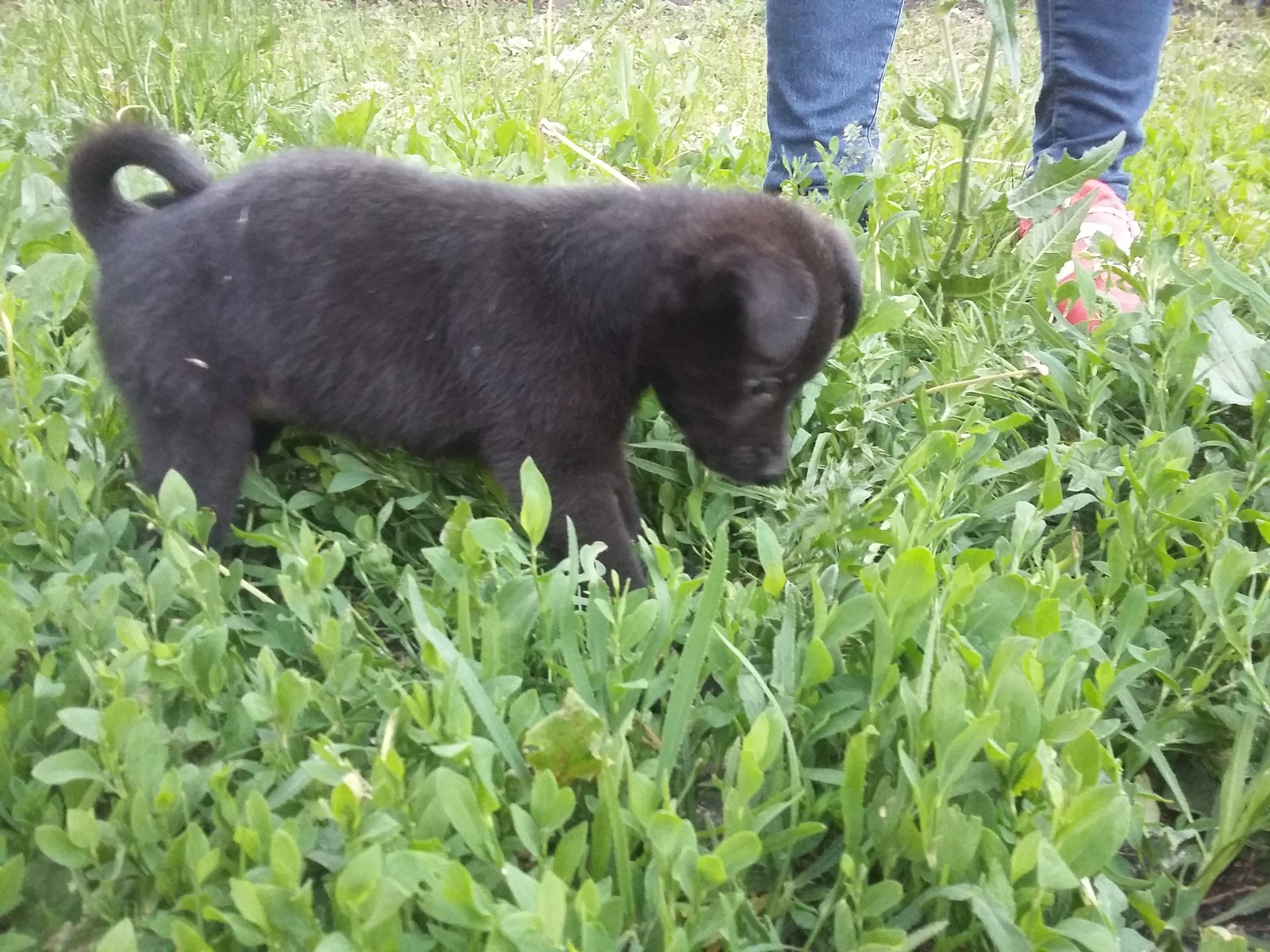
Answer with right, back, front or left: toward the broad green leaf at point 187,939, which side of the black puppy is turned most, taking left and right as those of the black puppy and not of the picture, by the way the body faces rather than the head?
right

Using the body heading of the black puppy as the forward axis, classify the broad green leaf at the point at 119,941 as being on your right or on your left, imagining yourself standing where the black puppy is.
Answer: on your right

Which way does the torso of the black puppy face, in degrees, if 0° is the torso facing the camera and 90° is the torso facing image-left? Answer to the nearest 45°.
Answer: approximately 270°

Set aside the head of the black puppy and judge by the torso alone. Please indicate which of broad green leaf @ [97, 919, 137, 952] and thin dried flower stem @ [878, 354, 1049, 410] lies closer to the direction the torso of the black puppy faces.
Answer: the thin dried flower stem

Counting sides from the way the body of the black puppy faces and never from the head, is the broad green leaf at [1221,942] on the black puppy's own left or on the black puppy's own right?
on the black puppy's own right

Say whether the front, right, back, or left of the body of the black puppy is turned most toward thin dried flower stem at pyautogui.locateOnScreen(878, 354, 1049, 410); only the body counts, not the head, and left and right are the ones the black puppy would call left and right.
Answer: front

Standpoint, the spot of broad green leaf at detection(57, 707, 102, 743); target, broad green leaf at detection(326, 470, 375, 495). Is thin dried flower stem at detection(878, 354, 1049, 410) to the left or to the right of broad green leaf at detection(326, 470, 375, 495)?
right
